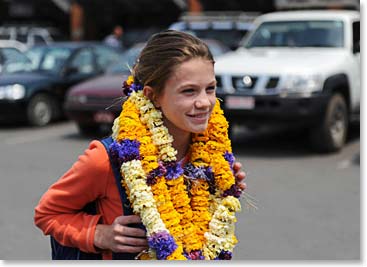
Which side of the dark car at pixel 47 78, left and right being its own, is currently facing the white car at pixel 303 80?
left

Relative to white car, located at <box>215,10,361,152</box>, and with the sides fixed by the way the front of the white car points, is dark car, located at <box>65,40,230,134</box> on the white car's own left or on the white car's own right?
on the white car's own right

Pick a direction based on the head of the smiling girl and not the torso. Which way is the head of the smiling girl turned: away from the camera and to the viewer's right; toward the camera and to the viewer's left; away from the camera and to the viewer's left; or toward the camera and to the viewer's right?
toward the camera and to the viewer's right

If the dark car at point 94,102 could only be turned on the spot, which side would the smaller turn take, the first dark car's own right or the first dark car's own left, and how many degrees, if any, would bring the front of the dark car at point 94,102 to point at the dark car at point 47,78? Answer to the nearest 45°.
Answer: approximately 90° to the first dark car's own right

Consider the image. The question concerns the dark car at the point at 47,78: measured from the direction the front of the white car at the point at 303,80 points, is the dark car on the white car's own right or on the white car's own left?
on the white car's own right

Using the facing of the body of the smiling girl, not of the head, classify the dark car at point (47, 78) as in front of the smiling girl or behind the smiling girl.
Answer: behind

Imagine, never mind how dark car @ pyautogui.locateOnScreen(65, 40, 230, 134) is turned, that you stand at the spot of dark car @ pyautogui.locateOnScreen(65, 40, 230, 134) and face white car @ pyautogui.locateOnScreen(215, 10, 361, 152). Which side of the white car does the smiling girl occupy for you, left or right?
right

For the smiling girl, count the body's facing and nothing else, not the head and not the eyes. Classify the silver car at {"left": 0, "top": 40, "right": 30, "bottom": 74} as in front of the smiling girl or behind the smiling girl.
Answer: behind
